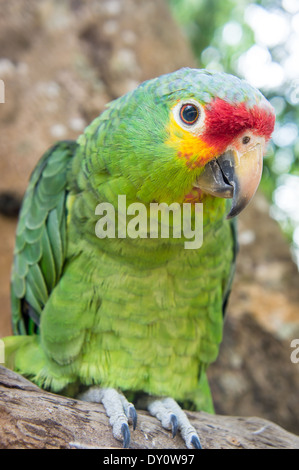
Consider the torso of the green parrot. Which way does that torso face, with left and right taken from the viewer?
facing the viewer and to the right of the viewer
